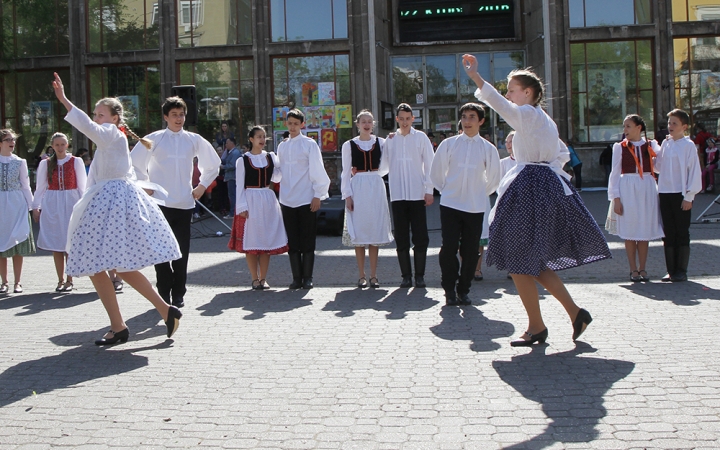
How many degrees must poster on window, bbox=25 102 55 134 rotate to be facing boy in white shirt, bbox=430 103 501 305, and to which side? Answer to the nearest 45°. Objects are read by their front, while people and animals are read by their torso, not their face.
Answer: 0° — it already faces them

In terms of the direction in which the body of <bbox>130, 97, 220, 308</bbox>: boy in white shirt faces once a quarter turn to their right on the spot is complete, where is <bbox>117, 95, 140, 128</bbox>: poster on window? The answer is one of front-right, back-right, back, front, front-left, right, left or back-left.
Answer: right

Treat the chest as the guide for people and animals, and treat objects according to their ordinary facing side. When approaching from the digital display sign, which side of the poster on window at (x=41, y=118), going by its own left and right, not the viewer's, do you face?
left

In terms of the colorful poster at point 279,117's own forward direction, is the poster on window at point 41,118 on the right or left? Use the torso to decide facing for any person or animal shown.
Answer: on its right

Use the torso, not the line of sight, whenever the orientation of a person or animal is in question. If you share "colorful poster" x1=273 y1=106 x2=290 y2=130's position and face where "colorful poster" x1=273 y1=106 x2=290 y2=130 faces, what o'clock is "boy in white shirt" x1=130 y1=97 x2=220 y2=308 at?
The boy in white shirt is roughly at 12 o'clock from the colorful poster.

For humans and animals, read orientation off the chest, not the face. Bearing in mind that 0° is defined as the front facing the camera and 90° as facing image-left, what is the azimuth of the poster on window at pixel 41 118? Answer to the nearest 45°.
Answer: approximately 0°

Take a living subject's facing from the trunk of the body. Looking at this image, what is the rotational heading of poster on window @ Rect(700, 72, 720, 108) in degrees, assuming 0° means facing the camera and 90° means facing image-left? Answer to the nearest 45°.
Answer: approximately 0°

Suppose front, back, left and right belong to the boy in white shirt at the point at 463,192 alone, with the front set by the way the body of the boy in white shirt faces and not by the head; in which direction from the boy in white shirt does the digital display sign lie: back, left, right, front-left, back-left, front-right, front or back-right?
back
